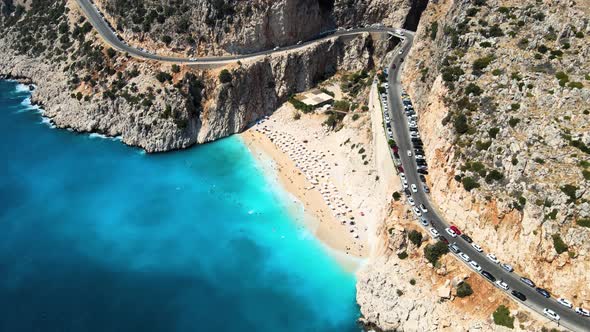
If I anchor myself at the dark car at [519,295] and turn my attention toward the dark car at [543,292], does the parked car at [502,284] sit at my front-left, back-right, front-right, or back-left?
back-left

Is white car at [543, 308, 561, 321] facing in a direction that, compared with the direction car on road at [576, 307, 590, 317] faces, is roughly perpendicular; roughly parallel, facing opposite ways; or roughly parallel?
roughly parallel, facing opposite ways

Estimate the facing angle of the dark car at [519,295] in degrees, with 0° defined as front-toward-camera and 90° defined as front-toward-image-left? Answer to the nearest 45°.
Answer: approximately 315°

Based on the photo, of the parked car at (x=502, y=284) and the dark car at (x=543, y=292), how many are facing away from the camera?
0

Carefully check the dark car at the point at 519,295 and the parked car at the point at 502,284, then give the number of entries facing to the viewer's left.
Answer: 0

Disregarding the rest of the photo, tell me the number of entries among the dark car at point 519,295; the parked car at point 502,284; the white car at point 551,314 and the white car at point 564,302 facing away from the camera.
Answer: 0

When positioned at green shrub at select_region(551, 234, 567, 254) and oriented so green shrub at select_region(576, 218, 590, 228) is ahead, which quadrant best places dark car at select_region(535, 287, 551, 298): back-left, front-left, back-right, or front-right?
back-right

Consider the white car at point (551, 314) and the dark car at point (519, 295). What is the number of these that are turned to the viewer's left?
0
